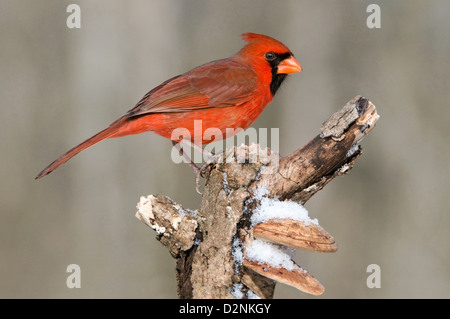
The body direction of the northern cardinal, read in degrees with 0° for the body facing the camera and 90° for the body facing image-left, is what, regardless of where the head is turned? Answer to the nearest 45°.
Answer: approximately 270°
